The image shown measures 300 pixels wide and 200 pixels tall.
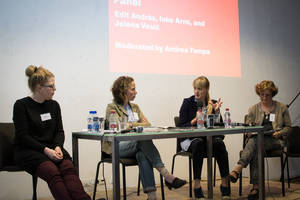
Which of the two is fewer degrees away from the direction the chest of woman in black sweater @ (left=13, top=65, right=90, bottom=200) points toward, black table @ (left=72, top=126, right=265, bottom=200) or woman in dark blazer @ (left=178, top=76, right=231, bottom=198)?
the black table

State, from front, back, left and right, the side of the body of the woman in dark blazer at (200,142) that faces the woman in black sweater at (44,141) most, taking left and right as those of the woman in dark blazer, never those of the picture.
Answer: right

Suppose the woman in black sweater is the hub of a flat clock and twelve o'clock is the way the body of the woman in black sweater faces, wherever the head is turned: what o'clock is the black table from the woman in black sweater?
The black table is roughly at 11 o'clock from the woman in black sweater.

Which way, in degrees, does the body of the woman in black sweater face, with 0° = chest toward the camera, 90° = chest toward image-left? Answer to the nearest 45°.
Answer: approximately 315°

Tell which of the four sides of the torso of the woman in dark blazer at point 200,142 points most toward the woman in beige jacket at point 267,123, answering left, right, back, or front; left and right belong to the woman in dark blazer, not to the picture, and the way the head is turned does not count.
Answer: left

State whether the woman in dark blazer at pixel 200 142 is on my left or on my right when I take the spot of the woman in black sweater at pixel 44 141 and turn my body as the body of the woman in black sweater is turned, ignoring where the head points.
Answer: on my left

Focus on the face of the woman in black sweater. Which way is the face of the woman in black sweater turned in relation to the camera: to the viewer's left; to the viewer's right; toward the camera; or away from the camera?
to the viewer's right

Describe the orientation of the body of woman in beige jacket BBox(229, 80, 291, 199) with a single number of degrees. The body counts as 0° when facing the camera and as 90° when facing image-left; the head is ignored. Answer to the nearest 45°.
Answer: approximately 45°

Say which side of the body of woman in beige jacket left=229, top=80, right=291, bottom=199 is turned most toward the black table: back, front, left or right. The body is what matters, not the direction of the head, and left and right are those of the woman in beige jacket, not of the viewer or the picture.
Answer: front
